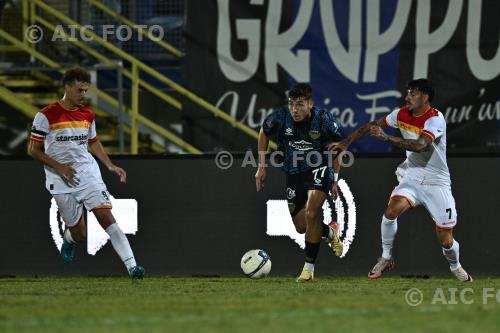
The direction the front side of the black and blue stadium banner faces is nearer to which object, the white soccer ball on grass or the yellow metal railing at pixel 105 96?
the white soccer ball on grass

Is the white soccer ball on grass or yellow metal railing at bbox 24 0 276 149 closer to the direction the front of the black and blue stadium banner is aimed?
the white soccer ball on grass

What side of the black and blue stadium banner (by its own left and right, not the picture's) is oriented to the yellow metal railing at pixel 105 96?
right

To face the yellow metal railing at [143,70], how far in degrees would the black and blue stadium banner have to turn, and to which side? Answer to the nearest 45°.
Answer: approximately 90° to its right

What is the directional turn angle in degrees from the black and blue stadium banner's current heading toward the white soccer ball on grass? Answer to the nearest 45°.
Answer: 0° — it already faces it

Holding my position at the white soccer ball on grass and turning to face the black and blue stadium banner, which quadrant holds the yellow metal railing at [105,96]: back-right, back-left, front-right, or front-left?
front-left

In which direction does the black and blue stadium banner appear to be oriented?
toward the camera
